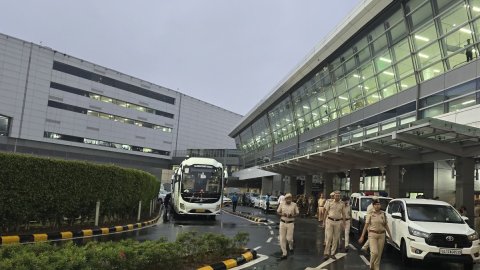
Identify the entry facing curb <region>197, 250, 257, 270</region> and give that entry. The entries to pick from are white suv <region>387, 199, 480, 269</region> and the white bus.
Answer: the white bus

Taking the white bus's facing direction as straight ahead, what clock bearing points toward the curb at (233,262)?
The curb is roughly at 12 o'clock from the white bus.

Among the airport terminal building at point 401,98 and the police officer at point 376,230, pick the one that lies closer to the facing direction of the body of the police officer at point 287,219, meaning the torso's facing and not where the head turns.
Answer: the police officer

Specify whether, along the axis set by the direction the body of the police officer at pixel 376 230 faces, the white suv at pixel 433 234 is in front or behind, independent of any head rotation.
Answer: behind

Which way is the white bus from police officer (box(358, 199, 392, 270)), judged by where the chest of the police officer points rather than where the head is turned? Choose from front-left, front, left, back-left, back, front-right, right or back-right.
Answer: back-right

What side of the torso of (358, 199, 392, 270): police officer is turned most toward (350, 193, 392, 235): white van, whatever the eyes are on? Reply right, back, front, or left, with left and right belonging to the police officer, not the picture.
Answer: back

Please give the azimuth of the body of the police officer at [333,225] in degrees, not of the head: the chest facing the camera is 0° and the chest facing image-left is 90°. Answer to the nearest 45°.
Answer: approximately 0°

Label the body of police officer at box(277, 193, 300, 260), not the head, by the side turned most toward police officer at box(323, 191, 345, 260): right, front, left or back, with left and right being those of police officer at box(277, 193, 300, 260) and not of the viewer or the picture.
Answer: left

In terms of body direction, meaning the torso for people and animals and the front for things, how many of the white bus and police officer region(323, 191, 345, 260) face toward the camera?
2
